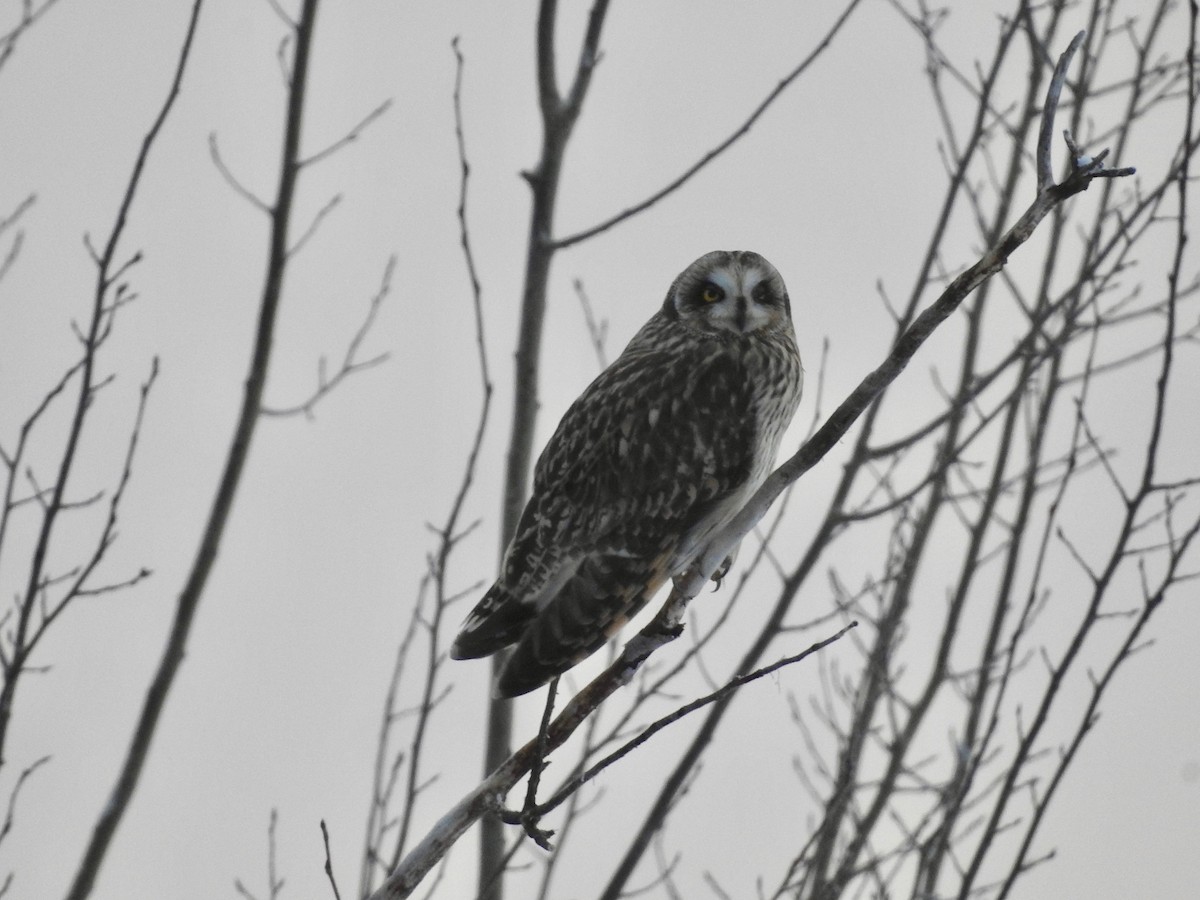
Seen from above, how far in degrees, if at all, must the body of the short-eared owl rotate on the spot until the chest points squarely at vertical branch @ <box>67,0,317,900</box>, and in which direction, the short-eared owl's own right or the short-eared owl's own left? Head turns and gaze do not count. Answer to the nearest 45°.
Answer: approximately 180°

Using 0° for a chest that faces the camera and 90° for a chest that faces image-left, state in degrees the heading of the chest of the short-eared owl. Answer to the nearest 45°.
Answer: approximately 270°
